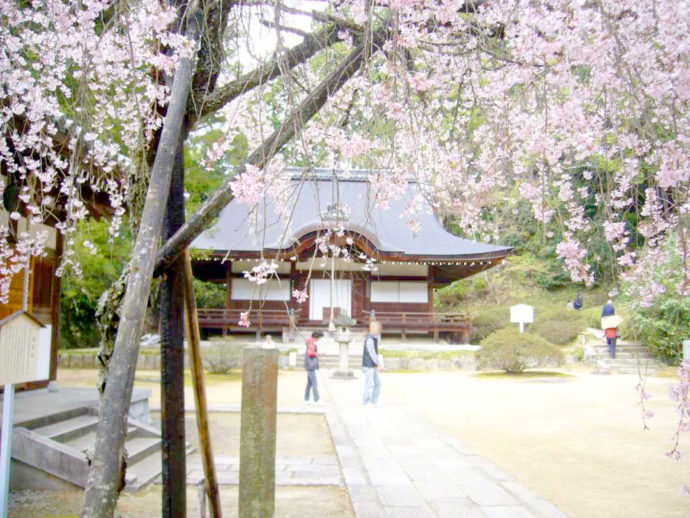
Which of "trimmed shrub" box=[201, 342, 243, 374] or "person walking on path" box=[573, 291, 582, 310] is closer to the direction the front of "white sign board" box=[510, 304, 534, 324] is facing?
the trimmed shrub

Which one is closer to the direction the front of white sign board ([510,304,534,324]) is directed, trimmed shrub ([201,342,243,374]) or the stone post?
the stone post

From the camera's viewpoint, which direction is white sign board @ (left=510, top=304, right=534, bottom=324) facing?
toward the camera

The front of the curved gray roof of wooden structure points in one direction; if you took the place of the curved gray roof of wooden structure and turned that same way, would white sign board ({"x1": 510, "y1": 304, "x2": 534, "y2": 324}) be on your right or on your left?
on your left

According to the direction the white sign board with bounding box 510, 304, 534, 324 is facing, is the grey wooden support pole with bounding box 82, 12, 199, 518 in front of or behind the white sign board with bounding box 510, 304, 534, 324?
in front

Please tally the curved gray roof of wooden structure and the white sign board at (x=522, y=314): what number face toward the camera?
2

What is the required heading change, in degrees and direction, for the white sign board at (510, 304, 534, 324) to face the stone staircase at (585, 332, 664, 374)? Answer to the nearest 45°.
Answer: approximately 90° to its left

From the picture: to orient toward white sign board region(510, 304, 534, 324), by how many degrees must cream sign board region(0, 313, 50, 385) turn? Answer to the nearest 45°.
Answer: approximately 90° to its left

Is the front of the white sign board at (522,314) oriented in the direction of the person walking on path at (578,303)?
no

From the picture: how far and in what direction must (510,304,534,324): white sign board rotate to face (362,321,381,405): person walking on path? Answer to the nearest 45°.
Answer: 0° — it already faces them

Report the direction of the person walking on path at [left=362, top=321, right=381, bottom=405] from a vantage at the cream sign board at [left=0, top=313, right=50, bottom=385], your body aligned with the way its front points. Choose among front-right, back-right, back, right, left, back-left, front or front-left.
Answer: left

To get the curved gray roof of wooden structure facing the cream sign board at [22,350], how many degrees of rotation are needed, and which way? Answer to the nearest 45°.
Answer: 0° — it already faces it

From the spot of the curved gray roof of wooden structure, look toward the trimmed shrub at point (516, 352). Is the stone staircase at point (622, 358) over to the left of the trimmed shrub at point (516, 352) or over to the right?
left

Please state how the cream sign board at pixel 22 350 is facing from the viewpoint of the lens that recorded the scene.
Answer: facing the viewer and to the right of the viewer

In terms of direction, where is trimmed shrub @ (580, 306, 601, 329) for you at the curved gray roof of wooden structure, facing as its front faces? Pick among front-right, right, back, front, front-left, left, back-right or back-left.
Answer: left

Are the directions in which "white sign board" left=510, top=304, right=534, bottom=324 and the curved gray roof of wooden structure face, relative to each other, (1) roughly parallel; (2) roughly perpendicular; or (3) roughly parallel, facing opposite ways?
roughly parallel

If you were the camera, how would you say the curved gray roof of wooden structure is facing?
facing the viewer
